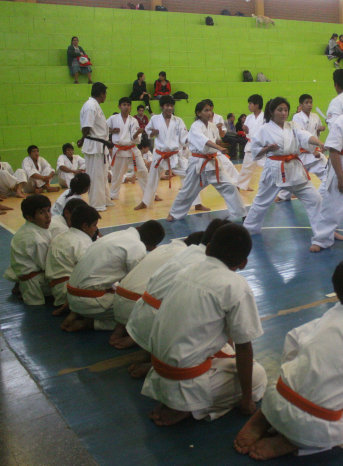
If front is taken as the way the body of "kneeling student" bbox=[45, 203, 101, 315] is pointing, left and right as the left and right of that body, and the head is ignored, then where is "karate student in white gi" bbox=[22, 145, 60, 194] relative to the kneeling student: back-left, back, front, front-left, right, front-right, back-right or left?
front-left

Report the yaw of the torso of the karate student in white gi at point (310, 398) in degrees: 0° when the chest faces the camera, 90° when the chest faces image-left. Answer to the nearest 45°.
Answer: approximately 225°

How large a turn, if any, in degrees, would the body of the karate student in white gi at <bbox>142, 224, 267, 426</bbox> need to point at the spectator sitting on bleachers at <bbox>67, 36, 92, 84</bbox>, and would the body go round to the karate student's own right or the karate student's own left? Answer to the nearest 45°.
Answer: approximately 45° to the karate student's own left

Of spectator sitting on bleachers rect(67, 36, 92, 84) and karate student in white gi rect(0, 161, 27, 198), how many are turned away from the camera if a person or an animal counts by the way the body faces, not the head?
0

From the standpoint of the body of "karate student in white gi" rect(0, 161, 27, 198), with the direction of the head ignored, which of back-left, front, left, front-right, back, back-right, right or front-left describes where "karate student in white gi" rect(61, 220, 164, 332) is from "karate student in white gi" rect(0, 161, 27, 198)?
front-right

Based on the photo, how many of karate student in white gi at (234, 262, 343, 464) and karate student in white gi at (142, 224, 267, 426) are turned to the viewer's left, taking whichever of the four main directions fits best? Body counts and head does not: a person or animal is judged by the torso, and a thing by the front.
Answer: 0

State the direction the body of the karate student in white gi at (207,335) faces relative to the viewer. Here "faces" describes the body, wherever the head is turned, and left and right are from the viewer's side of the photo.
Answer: facing away from the viewer and to the right of the viewer

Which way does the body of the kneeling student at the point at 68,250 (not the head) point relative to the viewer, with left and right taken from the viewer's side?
facing away from the viewer and to the right of the viewer

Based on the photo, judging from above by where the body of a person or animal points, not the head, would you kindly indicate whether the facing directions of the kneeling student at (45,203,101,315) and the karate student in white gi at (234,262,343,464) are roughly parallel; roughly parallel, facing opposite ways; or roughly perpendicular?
roughly parallel

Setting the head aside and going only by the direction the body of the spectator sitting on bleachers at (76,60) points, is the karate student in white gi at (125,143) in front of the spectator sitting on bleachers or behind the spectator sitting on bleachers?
in front

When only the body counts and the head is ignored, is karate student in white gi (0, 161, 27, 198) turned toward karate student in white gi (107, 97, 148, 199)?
yes

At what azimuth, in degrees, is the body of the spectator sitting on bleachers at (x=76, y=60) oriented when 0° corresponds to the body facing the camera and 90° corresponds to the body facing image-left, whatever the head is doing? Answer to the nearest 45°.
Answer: approximately 315°

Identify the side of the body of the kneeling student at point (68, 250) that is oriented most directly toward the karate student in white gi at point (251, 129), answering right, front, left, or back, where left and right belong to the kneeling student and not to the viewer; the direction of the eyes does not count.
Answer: front

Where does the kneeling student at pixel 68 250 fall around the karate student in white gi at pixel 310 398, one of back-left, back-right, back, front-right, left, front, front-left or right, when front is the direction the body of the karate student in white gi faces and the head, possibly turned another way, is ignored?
left
